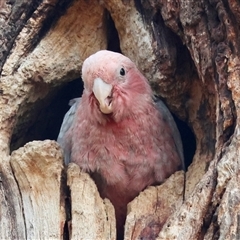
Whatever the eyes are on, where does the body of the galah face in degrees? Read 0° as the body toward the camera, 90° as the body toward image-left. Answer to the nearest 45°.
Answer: approximately 0°
